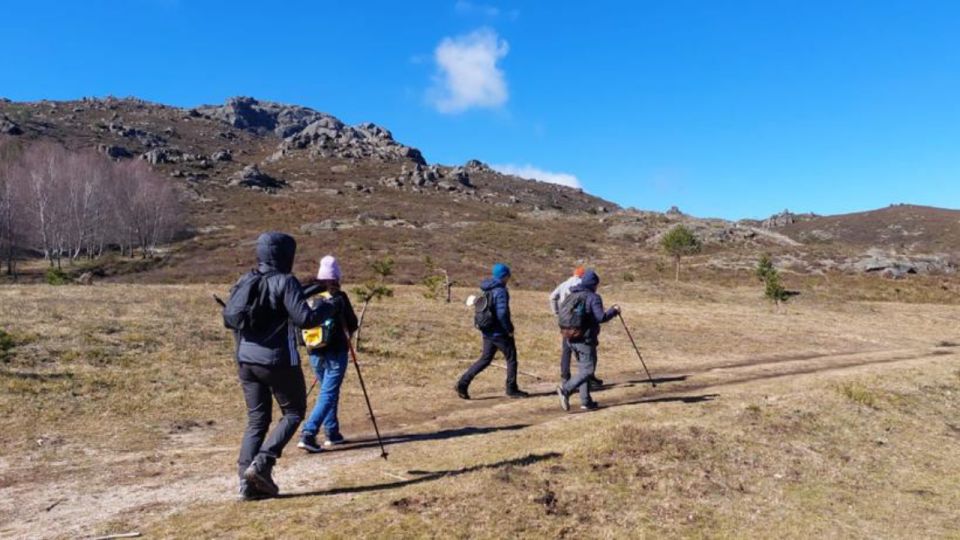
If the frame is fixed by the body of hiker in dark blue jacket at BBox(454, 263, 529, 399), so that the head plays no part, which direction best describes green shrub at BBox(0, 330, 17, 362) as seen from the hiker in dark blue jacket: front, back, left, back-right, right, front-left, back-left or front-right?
back

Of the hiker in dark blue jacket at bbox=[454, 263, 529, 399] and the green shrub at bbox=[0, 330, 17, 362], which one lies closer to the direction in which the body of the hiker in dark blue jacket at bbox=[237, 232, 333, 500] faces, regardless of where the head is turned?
the hiker in dark blue jacket at bbox=[454, 263, 529, 399]

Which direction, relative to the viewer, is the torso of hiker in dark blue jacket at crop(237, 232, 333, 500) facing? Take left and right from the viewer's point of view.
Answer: facing away from the viewer and to the right of the viewer

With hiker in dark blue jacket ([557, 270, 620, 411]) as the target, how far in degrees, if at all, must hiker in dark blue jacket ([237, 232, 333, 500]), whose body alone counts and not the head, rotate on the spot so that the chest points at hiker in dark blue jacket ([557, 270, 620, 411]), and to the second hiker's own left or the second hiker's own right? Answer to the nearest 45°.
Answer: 0° — they already face them

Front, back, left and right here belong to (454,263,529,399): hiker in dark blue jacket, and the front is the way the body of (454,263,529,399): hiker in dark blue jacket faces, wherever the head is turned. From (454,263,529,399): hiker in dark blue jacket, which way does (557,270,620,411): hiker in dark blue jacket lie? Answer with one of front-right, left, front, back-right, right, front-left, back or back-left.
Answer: front-right

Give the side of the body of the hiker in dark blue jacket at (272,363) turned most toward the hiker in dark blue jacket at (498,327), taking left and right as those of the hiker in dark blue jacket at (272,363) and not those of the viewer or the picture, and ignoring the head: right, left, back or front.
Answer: front

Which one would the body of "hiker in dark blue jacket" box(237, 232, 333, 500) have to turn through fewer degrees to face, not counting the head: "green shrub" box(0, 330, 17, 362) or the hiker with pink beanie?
the hiker with pink beanie

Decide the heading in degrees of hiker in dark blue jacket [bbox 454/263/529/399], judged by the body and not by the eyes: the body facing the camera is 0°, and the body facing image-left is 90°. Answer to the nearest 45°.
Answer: approximately 270°

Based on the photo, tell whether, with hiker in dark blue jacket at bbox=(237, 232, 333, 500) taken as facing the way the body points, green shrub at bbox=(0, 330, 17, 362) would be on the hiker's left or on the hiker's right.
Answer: on the hiker's left

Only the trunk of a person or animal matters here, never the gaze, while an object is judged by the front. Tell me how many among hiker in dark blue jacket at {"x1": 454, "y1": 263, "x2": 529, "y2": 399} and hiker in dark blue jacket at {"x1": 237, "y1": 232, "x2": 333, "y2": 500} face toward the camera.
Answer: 0
